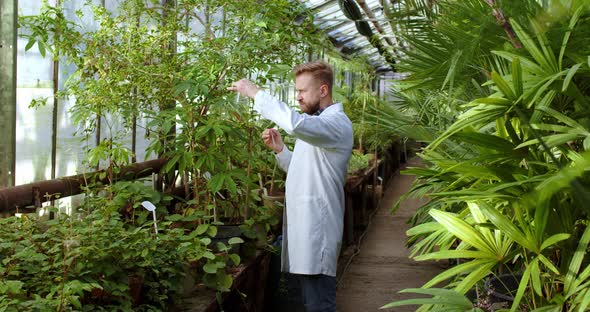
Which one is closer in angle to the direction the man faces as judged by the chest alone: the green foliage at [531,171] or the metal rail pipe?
the metal rail pipe

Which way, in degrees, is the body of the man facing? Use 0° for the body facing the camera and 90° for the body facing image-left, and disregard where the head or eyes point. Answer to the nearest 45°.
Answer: approximately 90°

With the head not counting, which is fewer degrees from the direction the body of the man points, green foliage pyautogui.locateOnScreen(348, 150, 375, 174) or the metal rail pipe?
the metal rail pipe

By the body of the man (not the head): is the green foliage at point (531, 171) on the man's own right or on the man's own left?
on the man's own left

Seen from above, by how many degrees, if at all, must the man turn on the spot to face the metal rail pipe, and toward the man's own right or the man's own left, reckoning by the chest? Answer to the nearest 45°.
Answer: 0° — they already face it

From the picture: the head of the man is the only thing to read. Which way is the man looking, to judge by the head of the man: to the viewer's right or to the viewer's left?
to the viewer's left
